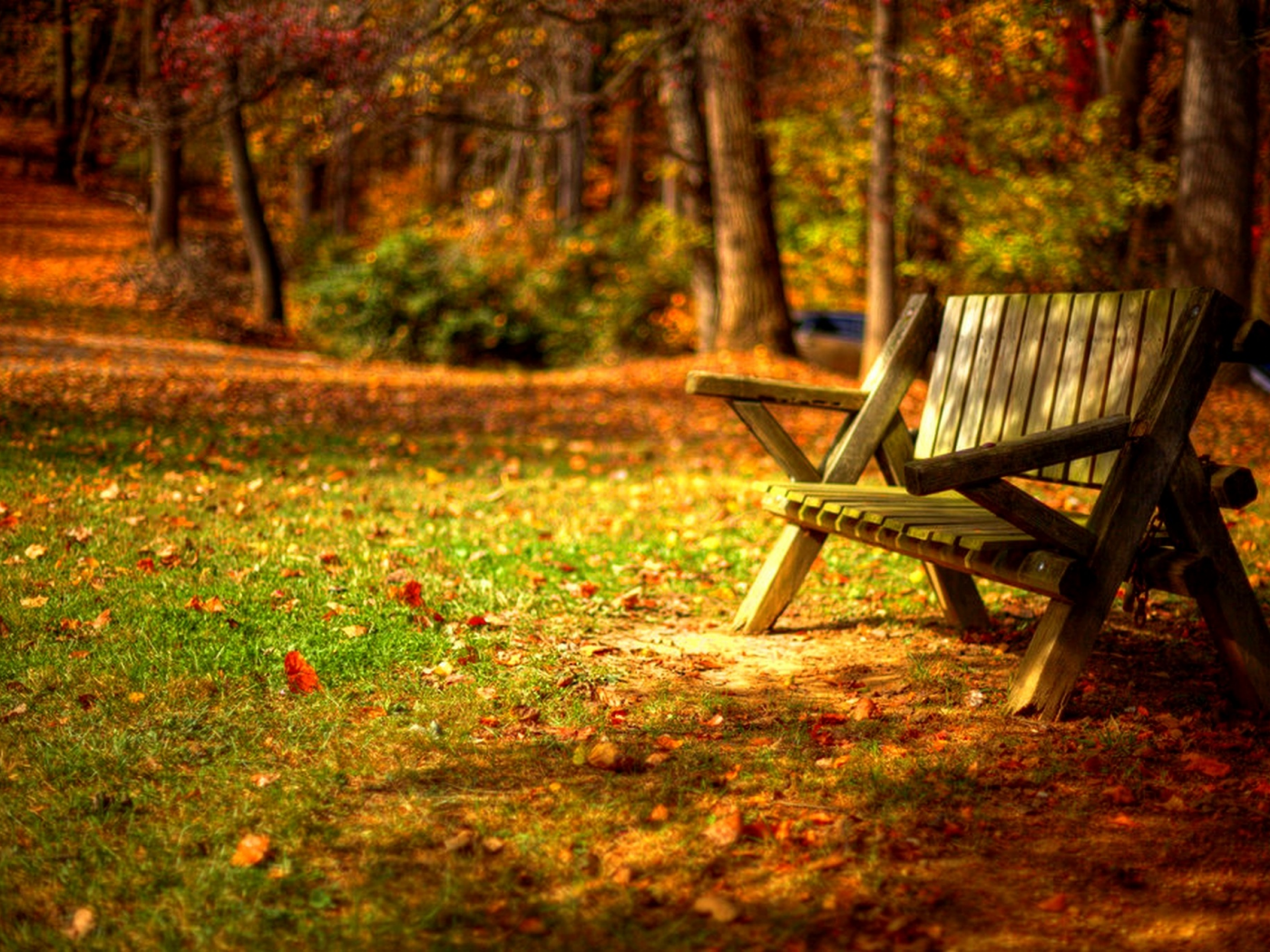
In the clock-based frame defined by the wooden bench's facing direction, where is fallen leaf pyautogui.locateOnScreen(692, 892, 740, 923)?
The fallen leaf is roughly at 11 o'clock from the wooden bench.

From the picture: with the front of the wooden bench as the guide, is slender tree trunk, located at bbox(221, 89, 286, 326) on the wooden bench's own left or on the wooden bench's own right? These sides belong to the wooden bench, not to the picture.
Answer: on the wooden bench's own right

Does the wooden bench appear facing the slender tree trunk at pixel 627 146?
no

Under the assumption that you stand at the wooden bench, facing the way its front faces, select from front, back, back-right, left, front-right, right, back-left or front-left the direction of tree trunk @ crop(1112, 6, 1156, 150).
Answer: back-right

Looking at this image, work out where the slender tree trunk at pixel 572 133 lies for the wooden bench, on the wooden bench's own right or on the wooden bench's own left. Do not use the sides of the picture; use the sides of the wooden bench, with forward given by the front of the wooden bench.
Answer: on the wooden bench's own right

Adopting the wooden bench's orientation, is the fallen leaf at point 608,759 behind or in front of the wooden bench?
in front

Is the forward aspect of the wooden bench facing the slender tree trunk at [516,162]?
no

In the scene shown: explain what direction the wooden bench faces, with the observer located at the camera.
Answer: facing the viewer and to the left of the viewer

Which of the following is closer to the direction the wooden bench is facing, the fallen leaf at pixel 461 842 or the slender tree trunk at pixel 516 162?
the fallen leaf

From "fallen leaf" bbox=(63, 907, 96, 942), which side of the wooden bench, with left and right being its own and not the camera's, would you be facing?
front

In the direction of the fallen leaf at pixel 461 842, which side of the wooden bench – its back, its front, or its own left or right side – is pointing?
front

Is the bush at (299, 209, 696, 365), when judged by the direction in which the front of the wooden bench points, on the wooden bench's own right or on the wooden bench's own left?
on the wooden bench's own right

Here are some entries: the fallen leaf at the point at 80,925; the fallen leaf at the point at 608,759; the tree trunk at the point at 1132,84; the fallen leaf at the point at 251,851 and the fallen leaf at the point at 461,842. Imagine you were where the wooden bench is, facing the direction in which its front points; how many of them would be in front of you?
4
